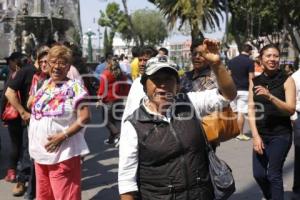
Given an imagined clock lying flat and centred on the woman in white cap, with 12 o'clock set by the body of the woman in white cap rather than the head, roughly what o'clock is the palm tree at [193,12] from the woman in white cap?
The palm tree is roughly at 6 o'clock from the woman in white cap.

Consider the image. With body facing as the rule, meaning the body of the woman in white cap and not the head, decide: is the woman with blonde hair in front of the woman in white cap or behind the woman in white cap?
behind

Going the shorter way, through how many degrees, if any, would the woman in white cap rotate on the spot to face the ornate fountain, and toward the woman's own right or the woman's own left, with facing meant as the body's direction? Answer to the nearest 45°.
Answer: approximately 180°

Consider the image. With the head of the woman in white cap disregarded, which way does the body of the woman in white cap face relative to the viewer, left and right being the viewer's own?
facing the viewer
